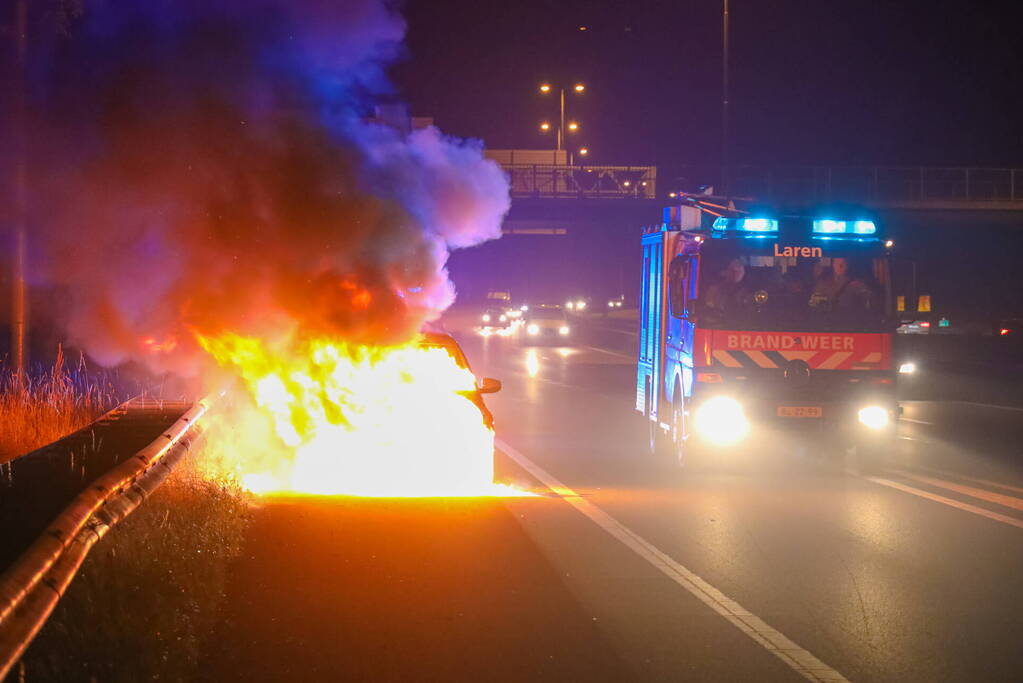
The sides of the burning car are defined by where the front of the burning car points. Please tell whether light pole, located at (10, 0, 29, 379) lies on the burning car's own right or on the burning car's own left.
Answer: on the burning car's own right

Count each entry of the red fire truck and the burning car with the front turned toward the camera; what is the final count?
2

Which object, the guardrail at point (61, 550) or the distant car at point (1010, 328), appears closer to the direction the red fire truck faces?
the guardrail

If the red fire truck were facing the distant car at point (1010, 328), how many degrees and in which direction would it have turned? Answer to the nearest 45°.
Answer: approximately 180°

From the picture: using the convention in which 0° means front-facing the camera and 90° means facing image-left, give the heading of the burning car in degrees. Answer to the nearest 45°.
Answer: approximately 0°

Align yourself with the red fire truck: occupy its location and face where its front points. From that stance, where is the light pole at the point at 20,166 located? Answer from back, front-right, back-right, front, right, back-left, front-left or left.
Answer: right

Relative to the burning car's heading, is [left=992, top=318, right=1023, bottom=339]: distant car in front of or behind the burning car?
behind

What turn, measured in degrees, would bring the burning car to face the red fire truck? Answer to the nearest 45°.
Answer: approximately 90° to its left

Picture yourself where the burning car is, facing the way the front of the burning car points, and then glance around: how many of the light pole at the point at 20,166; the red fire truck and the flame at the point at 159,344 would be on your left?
1

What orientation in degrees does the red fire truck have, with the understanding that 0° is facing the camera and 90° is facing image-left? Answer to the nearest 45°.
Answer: approximately 0°
